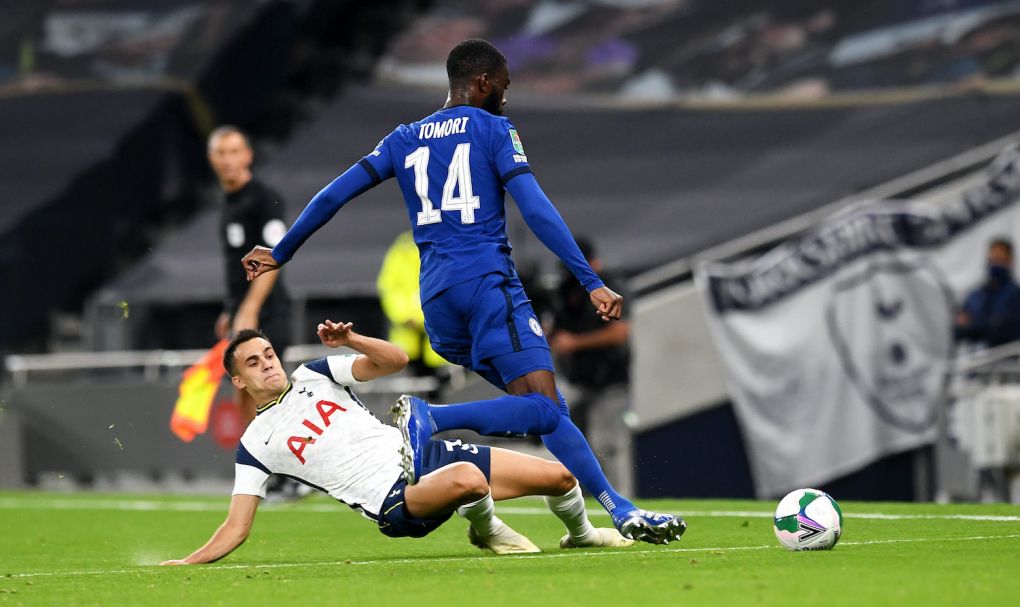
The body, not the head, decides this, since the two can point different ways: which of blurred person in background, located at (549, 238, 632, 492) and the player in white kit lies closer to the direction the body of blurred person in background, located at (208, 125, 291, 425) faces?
the player in white kit

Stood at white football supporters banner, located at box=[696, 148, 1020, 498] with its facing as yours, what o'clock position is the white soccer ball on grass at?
The white soccer ball on grass is roughly at 12 o'clock from the white football supporters banner.

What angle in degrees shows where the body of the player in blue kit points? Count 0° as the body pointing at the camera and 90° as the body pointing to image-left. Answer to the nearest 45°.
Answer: approximately 225°

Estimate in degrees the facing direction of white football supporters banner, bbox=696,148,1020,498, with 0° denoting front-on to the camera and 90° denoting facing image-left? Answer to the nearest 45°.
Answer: approximately 0°

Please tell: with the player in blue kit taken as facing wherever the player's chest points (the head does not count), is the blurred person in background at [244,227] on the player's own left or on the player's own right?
on the player's own left

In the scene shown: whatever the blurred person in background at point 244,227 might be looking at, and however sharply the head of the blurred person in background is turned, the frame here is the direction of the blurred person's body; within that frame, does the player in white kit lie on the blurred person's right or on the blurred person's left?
on the blurred person's left

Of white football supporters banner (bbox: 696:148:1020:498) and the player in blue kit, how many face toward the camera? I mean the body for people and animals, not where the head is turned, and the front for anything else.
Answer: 1

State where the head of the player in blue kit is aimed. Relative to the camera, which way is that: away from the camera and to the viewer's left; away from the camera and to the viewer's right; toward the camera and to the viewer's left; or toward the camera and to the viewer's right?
away from the camera and to the viewer's right

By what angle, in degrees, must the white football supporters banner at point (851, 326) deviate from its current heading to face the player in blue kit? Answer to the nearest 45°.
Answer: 0° — it already faces them
